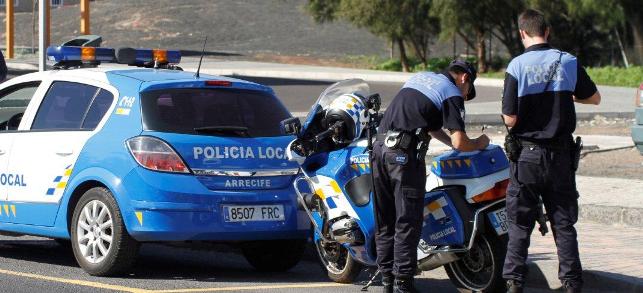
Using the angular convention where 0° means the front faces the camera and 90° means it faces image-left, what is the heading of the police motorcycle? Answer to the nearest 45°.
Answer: approximately 135°

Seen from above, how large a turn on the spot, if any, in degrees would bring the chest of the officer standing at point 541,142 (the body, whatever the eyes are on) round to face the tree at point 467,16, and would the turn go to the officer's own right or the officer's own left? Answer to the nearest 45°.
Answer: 0° — they already face it

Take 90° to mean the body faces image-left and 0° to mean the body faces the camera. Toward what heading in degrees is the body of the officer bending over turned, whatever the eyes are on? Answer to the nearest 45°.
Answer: approximately 225°

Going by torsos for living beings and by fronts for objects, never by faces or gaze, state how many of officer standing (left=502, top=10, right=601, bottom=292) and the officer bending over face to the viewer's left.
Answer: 0

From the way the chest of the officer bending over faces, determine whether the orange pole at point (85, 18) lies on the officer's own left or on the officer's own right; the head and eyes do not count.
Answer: on the officer's own left

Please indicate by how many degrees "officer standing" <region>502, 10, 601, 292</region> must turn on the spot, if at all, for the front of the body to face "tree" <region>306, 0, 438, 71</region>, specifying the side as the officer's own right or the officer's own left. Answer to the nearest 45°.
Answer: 0° — they already face it

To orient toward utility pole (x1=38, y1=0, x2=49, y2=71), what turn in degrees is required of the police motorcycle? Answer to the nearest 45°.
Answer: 0° — it already faces it

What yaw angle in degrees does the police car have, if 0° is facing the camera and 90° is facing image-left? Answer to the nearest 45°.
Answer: approximately 135°

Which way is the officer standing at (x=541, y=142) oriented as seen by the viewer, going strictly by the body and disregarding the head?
away from the camera

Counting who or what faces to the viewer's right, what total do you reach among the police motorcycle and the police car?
0

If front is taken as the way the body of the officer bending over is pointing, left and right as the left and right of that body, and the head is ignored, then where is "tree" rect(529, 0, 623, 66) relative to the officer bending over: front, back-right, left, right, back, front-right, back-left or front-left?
front-left

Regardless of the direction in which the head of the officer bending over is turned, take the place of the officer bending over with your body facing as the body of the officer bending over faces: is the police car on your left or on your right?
on your left

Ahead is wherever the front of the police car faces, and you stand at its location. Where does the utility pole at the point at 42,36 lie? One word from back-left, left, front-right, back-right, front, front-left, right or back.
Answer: front-right
